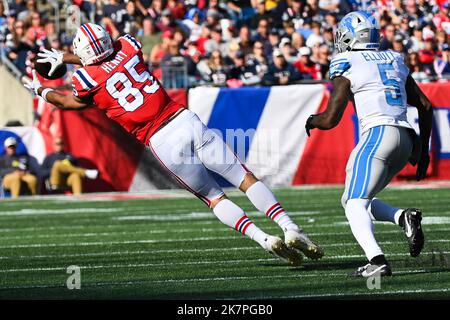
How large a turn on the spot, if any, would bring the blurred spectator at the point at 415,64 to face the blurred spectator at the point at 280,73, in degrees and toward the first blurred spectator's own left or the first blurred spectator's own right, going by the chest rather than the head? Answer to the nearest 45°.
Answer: approximately 45° to the first blurred spectator's own right

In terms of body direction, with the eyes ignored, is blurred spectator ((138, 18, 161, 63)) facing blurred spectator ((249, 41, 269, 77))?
no

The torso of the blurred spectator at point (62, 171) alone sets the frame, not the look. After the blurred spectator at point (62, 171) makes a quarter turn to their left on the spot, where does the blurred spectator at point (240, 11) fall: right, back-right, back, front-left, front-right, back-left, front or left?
front-left

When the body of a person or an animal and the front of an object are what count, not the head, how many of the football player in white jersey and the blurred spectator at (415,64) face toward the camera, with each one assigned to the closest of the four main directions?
1

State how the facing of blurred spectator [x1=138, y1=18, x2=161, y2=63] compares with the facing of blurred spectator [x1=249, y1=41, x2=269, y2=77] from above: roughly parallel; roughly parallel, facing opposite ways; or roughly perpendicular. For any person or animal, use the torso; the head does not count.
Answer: roughly parallel

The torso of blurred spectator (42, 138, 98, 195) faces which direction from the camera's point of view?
toward the camera

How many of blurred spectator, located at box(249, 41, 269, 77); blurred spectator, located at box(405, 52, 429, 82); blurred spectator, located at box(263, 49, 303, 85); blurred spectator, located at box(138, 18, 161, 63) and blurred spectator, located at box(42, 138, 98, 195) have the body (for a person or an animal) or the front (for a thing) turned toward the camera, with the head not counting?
5

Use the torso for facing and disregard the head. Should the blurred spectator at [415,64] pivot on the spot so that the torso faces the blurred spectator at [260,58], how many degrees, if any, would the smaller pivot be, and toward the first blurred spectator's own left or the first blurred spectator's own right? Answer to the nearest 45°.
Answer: approximately 90° to the first blurred spectator's own right

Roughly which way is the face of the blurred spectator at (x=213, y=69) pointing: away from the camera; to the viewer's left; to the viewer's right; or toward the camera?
toward the camera

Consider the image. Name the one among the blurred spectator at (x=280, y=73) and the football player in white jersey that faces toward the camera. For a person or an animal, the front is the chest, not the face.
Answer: the blurred spectator

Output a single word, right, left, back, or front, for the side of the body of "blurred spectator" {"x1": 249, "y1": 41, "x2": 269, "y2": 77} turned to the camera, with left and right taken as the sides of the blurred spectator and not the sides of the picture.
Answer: front

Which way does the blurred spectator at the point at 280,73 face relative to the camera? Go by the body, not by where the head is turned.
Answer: toward the camera

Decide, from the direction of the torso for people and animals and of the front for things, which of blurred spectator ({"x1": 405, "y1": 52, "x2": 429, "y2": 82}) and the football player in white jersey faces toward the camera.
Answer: the blurred spectator
